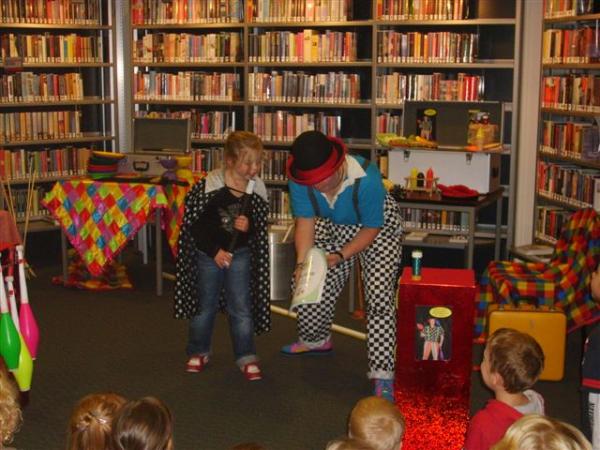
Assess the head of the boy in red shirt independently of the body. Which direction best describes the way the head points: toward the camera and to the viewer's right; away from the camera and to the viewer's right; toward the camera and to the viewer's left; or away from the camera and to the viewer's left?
away from the camera and to the viewer's left

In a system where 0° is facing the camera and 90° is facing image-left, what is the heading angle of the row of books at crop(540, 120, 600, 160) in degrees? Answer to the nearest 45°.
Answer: approximately 45°

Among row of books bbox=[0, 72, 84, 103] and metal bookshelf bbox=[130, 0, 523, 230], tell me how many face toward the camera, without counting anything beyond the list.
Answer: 2

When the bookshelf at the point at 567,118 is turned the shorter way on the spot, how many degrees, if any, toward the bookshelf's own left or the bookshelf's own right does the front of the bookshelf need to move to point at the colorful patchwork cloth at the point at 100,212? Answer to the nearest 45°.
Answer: approximately 45° to the bookshelf's own right

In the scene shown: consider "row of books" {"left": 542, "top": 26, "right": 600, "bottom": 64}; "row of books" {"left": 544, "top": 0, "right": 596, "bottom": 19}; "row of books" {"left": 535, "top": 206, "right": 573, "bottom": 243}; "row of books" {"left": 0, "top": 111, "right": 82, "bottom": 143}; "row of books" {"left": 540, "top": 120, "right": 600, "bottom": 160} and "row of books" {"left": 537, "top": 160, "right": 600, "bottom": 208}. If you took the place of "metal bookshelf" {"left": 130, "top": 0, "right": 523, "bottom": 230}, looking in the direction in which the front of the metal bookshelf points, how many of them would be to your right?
1

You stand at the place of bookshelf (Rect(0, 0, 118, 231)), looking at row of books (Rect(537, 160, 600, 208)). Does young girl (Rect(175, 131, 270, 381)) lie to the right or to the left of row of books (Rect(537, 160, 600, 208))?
right

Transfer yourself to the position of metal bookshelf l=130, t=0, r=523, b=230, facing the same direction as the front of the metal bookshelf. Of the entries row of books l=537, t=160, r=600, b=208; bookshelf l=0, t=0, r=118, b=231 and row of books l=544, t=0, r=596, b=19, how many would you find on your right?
1

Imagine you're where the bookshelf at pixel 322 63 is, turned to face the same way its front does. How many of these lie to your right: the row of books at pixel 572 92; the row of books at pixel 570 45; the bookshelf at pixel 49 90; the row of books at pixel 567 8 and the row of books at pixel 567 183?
1

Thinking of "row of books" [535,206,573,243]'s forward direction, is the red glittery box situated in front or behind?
in front

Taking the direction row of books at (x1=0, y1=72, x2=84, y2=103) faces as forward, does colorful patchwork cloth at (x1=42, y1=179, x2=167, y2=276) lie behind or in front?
in front

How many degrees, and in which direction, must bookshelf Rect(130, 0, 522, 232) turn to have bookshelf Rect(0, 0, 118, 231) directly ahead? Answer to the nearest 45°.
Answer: approximately 90° to its right

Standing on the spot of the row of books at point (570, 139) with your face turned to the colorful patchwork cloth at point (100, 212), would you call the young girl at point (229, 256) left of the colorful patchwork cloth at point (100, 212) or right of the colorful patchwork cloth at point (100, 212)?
left

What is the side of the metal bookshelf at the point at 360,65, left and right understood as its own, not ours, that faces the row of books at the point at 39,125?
right

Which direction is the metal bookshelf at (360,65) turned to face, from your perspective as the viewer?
facing the viewer

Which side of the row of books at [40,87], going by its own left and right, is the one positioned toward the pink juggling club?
front

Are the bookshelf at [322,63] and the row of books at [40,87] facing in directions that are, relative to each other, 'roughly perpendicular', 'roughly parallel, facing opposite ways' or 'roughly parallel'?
roughly parallel

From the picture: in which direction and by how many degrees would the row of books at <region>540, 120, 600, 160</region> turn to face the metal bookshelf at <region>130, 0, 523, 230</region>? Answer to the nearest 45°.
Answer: approximately 90° to its right

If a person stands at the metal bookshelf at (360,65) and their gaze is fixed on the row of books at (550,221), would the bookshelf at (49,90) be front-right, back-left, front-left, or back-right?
back-right

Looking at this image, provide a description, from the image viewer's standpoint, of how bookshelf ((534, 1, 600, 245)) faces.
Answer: facing the viewer and to the left of the viewer

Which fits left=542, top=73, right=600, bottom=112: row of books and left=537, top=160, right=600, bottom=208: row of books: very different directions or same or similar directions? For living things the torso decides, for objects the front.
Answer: same or similar directions
